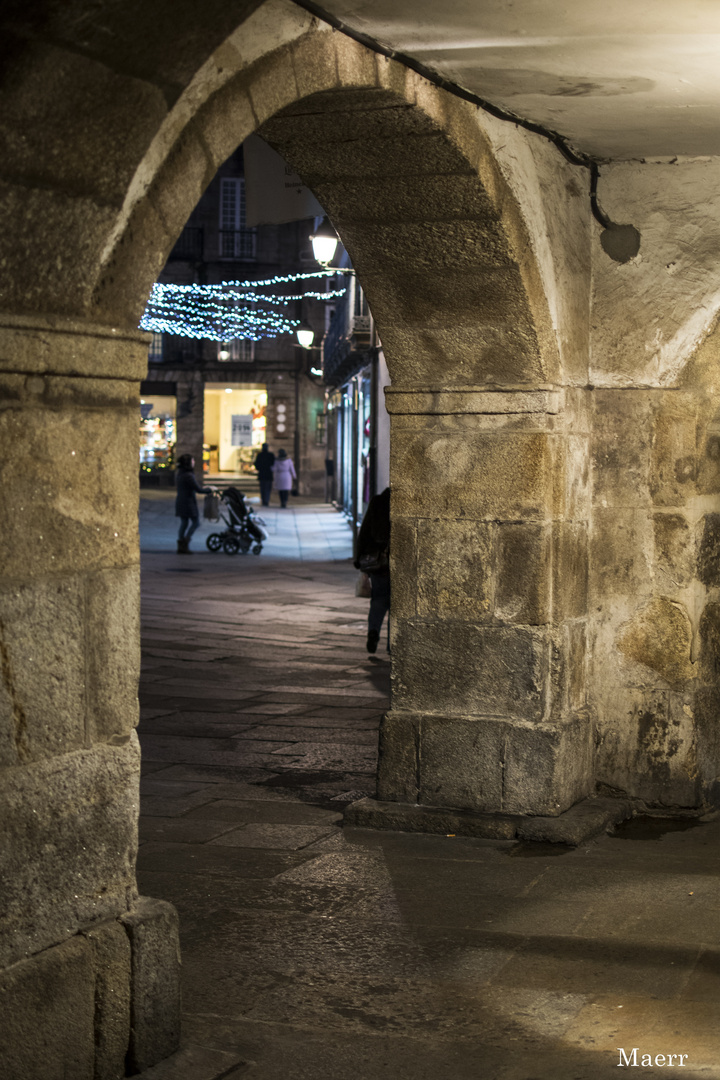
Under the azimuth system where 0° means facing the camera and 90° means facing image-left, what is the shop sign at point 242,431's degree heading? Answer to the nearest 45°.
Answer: approximately 0°

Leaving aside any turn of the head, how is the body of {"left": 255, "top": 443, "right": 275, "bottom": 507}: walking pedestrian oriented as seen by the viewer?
away from the camera

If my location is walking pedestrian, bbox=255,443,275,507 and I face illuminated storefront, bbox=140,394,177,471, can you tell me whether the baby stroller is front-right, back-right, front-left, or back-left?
back-left

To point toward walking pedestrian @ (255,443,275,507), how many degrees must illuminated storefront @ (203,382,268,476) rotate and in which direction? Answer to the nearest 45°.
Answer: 0° — it already faces them

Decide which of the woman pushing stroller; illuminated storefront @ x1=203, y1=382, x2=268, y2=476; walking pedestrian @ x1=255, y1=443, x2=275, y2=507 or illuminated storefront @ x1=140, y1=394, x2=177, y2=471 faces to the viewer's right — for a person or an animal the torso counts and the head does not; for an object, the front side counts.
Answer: the woman pushing stroller

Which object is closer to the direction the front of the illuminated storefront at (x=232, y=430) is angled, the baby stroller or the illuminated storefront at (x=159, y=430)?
the baby stroller

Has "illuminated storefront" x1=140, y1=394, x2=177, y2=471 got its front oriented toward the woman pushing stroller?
yes

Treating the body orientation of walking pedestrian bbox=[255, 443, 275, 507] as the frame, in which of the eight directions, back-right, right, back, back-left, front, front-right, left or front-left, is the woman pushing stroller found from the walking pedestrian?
back

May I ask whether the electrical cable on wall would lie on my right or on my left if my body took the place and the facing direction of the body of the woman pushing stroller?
on my right

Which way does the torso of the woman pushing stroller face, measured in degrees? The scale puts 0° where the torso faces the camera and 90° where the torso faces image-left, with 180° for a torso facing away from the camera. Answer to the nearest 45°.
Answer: approximately 270°

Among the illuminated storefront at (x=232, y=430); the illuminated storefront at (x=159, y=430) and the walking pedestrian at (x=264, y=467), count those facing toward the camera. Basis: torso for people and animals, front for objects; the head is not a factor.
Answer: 2
